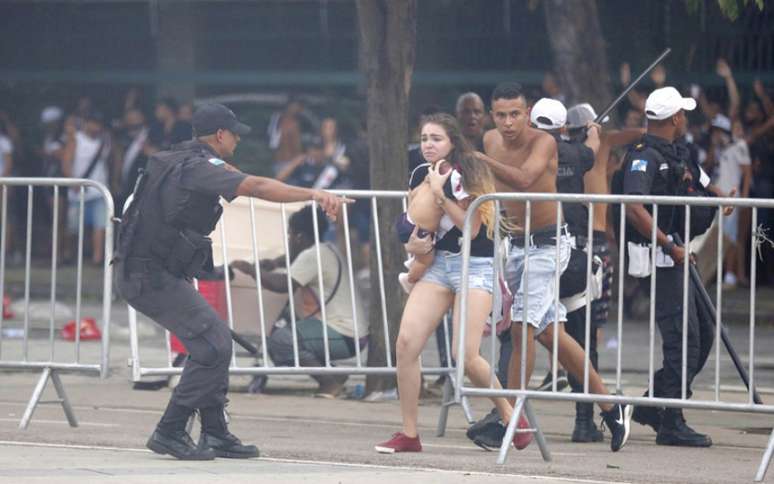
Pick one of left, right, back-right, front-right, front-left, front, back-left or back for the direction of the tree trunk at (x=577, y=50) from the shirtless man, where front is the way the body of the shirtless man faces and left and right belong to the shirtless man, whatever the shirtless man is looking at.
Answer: back-right

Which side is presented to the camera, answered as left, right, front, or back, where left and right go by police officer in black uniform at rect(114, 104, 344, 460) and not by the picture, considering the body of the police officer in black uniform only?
right

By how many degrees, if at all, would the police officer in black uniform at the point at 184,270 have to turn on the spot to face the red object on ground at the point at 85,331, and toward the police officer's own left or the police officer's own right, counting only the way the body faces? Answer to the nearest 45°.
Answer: approximately 90° to the police officer's own left

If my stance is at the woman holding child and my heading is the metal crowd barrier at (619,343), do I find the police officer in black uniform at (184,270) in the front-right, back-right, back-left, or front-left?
back-right

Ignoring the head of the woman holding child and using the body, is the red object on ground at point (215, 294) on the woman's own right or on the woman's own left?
on the woman's own right
